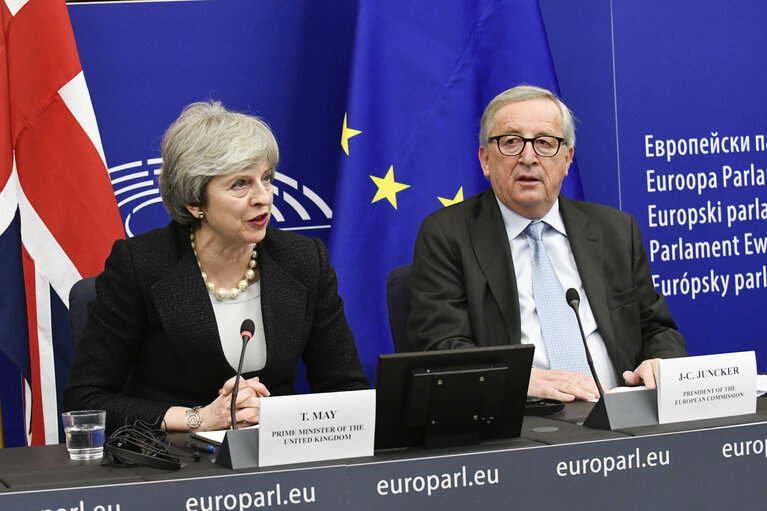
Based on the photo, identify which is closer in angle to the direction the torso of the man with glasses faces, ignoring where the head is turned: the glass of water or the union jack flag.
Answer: the glass of water

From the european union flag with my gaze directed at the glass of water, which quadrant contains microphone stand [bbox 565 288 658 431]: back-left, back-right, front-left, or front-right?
front-left

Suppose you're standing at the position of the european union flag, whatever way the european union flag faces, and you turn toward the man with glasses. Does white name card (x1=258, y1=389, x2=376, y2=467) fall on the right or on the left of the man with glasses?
right

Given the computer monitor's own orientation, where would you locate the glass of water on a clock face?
The glass of water is roughly at 9 o'clock from the computer monitor.

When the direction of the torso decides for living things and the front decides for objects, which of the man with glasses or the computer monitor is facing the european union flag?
the computer monitor

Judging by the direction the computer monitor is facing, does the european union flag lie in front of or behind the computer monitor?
in front

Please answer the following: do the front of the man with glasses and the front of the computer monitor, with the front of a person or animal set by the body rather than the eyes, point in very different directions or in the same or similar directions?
very different directions

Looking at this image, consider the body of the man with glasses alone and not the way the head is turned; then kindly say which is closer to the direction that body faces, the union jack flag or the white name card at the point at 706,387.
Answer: the white name card

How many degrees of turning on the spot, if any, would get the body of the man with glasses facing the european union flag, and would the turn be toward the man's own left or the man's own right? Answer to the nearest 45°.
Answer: approximately 135° to the man's own right

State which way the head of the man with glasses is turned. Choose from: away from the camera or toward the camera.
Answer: toward the camera

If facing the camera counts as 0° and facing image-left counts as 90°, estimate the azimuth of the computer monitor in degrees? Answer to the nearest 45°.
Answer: approximately 180°

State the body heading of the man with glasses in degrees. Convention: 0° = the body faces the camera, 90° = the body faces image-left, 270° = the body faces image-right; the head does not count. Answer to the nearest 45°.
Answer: approximately 0°

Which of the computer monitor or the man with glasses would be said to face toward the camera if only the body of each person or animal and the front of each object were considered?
the man with glasses

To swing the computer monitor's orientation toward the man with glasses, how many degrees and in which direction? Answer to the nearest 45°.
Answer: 0° — it already faces them
